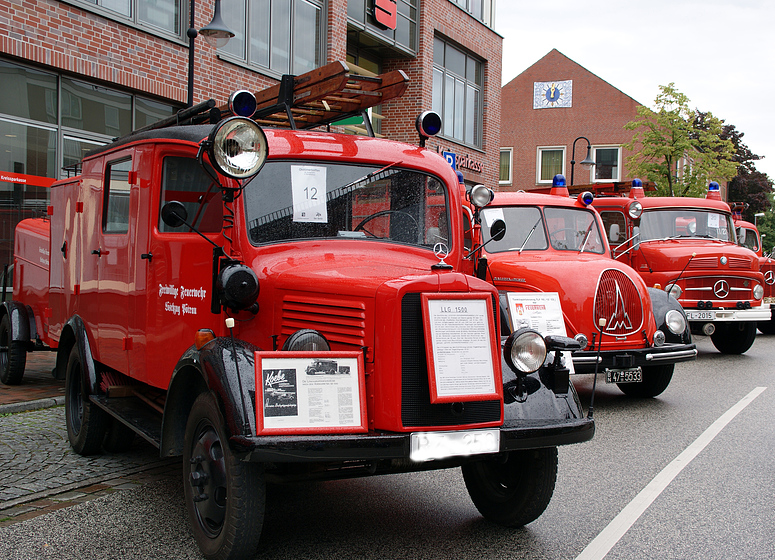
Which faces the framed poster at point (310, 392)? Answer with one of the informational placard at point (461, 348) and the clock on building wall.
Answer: the clock on building wall

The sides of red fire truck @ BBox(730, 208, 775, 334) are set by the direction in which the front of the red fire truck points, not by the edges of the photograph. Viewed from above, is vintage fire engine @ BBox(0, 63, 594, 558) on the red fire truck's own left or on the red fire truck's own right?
on the red fire truck's own right

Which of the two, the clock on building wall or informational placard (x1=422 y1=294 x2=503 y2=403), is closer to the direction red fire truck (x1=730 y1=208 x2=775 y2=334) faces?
the informational placard

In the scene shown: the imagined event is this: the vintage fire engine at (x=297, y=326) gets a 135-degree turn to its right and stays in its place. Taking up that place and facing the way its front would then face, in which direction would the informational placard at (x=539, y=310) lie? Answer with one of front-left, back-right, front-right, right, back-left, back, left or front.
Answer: back-right

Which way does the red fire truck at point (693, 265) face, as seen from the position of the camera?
facing the viewer and to the right of the viewer

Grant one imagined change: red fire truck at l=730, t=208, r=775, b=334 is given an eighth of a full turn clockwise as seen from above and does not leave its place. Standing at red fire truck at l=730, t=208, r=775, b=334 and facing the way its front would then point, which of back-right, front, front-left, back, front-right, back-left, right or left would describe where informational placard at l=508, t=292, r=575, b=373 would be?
front

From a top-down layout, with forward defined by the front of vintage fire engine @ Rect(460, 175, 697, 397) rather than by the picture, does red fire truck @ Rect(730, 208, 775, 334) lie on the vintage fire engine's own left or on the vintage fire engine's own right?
on the vintage fire engine's own left

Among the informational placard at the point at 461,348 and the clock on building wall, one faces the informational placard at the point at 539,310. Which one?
the clock on building wall

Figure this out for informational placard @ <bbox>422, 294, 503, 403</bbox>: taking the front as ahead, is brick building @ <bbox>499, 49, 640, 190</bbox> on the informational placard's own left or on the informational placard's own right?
on the informational placard's own left

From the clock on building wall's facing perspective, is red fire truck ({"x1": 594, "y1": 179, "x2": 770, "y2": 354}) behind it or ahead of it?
ahead

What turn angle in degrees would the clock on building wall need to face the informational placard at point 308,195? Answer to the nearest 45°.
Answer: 0° — it already faces it

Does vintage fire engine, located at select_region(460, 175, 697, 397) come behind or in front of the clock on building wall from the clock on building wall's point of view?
in front

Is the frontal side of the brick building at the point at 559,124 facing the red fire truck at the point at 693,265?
yes

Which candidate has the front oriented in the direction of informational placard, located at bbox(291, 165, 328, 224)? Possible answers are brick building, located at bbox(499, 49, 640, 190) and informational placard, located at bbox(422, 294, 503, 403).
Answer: the brick building

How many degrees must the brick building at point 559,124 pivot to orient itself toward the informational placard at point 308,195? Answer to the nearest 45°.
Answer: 0° — it already faces it

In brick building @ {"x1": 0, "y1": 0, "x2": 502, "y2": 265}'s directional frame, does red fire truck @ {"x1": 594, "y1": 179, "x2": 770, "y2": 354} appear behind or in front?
in front
